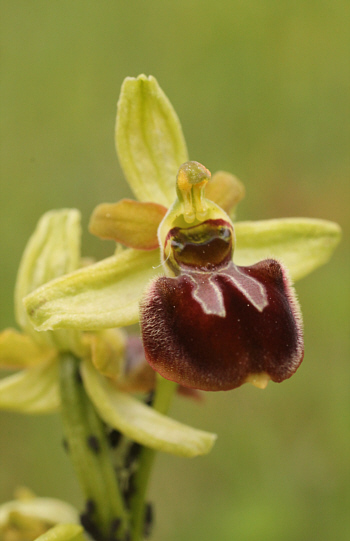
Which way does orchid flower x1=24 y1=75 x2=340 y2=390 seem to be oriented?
toward the camera
